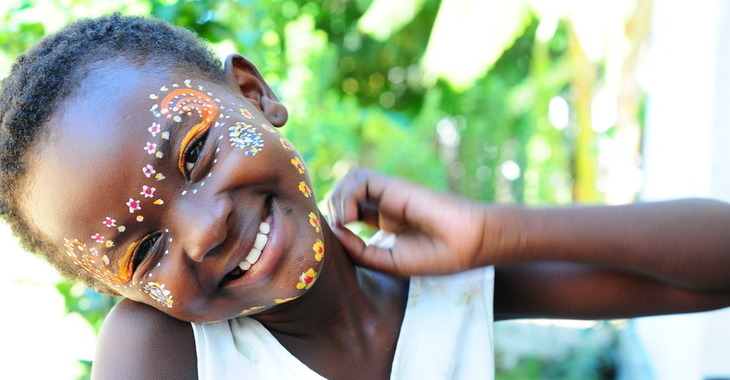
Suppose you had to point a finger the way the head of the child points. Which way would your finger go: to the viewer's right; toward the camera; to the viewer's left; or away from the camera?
toward the camera

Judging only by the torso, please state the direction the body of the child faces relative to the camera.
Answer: toward the camera
